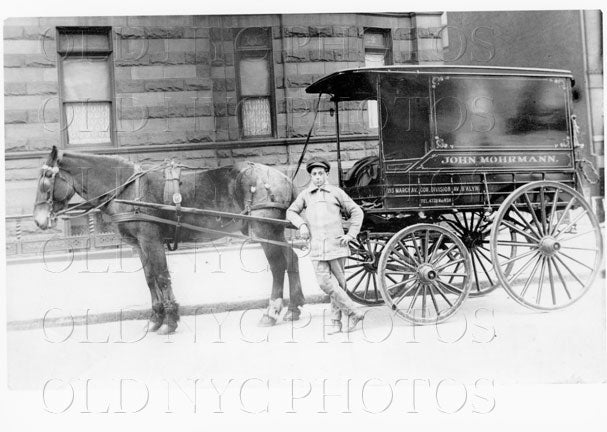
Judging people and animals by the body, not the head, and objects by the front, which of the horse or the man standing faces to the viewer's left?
the horse

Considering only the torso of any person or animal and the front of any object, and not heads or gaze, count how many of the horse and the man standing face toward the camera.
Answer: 1

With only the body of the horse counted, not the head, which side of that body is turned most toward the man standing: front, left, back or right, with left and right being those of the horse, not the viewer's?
back

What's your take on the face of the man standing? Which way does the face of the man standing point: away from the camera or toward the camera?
toward the camera

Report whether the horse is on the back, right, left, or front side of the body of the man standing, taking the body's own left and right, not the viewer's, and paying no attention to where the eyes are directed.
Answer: right

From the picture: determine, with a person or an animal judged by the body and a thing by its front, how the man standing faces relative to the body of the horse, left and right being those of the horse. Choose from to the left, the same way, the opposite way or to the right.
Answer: to the left

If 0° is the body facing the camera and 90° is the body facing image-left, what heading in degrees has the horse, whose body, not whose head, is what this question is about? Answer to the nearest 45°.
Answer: approximately 90°

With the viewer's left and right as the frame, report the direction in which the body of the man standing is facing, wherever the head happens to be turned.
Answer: facing the viewer
